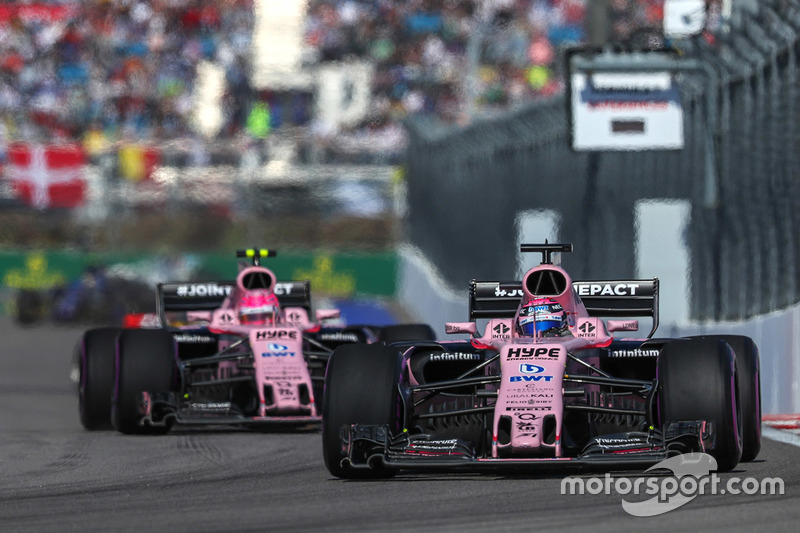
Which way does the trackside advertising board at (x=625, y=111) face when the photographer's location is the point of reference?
facing the viewer

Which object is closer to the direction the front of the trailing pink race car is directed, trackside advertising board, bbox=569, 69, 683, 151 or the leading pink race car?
the leading pink race car

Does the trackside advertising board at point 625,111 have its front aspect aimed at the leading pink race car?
yes

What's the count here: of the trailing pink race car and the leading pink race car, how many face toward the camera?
2

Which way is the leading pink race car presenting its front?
toward the camera

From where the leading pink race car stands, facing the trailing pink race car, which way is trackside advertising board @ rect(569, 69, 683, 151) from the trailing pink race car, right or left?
right

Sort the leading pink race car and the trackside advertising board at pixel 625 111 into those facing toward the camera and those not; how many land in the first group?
2

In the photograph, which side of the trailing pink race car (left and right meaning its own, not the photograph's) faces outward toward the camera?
front

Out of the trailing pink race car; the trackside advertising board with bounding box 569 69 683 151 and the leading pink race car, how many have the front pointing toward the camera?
3

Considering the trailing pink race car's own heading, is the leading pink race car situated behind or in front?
in front

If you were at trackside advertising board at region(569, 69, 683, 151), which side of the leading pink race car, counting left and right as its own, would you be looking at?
back

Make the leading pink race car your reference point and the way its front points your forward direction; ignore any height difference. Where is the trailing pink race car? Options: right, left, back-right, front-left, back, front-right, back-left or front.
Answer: back-right
